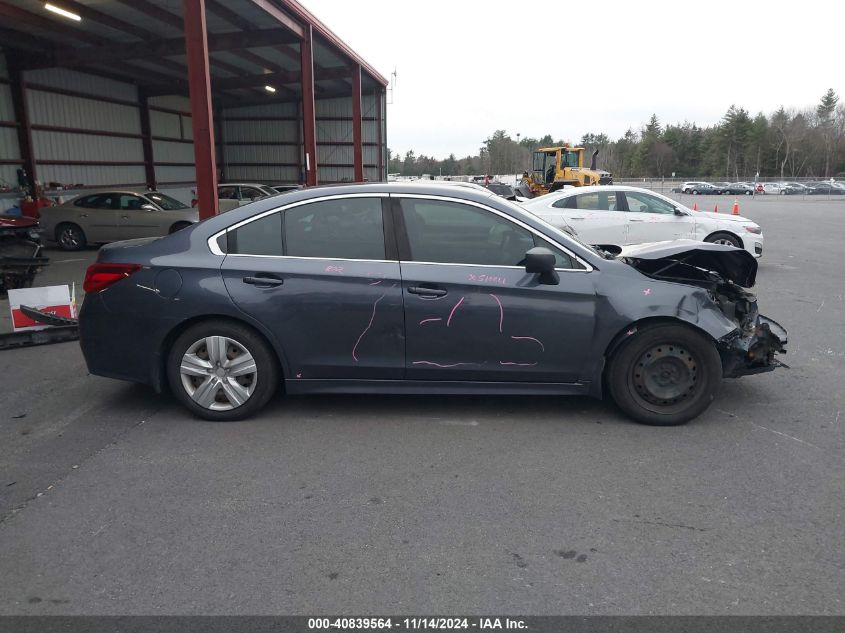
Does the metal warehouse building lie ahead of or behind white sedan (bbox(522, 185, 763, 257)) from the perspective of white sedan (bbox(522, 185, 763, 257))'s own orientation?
behind

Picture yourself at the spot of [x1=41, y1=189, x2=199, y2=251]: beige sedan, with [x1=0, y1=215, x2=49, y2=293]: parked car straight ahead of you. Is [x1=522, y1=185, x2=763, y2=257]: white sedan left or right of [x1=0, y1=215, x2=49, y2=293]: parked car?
left

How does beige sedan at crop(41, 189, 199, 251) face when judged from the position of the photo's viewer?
facing to the right of the viewer

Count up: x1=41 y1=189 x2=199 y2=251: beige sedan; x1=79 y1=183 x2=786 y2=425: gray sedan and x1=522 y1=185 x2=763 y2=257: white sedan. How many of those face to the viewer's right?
3

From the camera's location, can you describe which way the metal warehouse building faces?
facing the viewer and to the right of the viewer

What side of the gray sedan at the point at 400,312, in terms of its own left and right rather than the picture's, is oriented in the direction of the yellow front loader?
left

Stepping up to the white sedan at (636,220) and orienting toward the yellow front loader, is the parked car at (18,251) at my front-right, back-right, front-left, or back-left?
back-left

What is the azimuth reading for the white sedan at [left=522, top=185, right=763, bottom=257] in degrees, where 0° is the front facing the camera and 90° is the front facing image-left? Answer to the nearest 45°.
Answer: approximately 270°

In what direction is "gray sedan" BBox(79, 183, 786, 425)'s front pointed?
to the viewer's right

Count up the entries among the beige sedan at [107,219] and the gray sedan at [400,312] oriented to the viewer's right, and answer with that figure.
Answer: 2

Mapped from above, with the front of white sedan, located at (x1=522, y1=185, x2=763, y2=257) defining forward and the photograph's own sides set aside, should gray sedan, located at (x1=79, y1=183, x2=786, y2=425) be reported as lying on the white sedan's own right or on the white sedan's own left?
on the white sedan's own right
